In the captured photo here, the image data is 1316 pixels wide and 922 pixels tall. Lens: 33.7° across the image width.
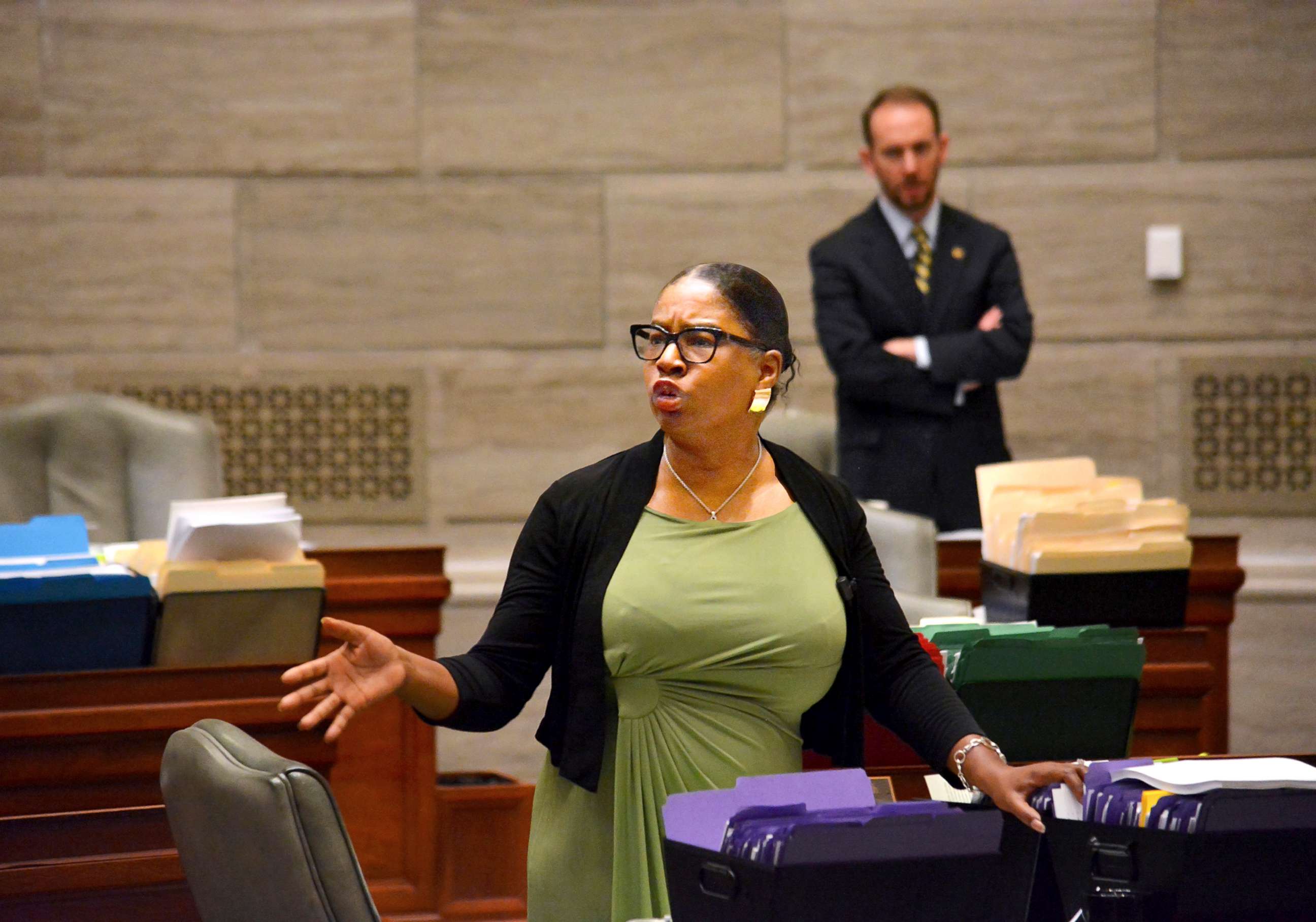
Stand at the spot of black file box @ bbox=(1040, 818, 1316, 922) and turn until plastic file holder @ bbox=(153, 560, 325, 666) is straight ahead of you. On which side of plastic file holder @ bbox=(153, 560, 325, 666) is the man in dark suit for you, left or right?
right

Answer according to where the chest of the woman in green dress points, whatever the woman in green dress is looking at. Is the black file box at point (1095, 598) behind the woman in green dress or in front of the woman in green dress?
behind

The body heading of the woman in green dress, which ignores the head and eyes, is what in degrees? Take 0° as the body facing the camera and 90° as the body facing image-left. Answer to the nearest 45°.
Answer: approximately 0°

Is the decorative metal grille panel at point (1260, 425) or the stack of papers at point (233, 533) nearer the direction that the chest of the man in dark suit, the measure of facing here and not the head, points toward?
the stack of papers

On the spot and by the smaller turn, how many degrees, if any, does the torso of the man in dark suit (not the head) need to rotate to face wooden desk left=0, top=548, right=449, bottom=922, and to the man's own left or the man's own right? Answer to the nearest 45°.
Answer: approximately 45° to the man's own right

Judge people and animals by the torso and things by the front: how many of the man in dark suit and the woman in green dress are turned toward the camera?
2

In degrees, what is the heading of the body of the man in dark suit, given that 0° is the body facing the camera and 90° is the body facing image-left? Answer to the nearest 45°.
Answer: approximately 0°
